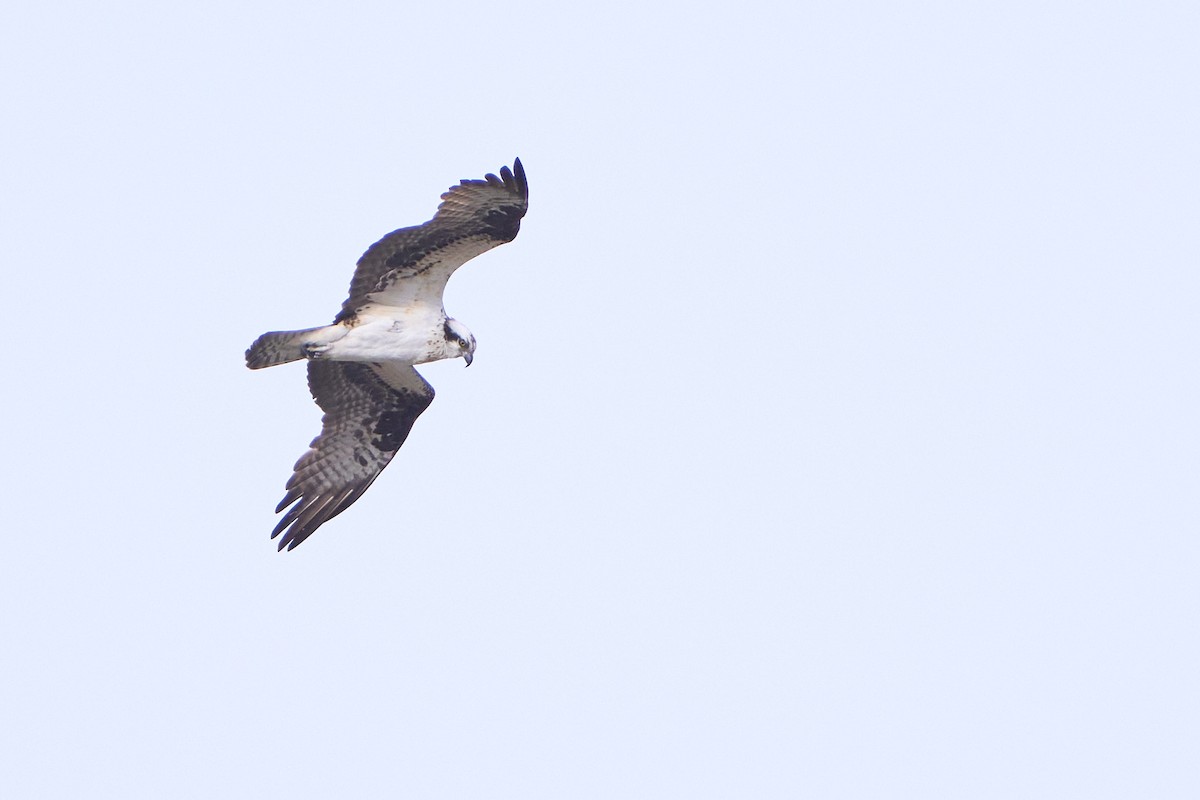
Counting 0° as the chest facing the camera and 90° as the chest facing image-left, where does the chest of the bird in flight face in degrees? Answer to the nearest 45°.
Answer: approximately 270°
